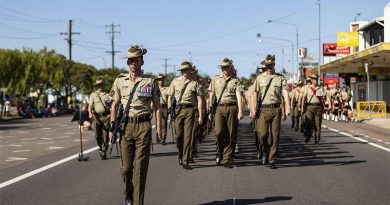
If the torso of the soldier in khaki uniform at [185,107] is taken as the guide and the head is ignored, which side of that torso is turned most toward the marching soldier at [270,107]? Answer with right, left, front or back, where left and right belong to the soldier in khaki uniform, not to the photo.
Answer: left

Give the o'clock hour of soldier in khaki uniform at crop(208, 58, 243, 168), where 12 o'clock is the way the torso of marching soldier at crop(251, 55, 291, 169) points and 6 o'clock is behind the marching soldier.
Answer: The soldier in khaki uniform is roughly at 3 o'clock from the marching soldier.

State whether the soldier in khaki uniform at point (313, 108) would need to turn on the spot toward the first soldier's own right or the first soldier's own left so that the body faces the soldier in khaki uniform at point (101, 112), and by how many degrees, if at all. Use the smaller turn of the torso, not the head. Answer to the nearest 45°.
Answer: approximately 45° to the first soldier's own right

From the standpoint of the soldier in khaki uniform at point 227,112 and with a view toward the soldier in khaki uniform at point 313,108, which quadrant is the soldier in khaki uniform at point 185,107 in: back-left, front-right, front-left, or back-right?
back-left

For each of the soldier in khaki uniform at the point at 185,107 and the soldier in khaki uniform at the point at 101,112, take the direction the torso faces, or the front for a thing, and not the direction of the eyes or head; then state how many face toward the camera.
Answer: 2

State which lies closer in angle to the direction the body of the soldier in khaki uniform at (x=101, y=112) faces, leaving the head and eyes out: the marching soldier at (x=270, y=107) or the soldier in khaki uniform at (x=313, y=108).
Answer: the marching soldier

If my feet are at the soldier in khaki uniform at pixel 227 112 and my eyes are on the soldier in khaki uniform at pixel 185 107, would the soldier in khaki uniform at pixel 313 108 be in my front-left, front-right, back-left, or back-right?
back-right

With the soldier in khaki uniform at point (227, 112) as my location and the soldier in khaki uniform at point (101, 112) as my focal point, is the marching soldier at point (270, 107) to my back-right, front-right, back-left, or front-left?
back-right

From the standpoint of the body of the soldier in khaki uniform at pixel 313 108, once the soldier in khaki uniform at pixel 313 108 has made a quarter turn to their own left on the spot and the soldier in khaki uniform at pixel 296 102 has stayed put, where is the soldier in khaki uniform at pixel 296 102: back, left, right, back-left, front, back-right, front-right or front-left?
left

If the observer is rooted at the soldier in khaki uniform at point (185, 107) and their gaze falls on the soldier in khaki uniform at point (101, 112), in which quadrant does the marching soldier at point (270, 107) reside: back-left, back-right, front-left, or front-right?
back-right
